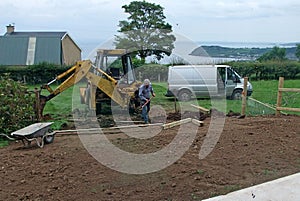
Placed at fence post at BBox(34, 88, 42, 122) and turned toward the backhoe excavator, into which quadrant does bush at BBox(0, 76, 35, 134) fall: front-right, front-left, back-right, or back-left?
back-right

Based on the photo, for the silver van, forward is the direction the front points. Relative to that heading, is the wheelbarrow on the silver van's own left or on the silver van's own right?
on the silver van's own right

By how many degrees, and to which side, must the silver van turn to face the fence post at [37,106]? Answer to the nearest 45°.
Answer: approximately 135° to its right

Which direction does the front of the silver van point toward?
to the viewer's right

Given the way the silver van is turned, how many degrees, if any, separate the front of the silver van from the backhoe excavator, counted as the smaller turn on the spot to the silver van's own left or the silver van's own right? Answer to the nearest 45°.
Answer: approximately 135° to the silver van's own right

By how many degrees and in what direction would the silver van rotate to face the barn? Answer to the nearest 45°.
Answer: approximately 135° to its left

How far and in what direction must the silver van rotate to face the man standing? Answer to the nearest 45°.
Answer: approximately 90° to its right

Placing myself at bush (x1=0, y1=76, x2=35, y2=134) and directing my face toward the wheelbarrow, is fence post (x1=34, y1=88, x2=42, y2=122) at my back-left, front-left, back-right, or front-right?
back-left

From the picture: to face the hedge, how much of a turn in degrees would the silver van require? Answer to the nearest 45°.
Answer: approximately 135° to its left

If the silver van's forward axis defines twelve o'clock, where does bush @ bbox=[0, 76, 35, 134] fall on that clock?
The bush is roughly at 4 o'clock from the silver van.
